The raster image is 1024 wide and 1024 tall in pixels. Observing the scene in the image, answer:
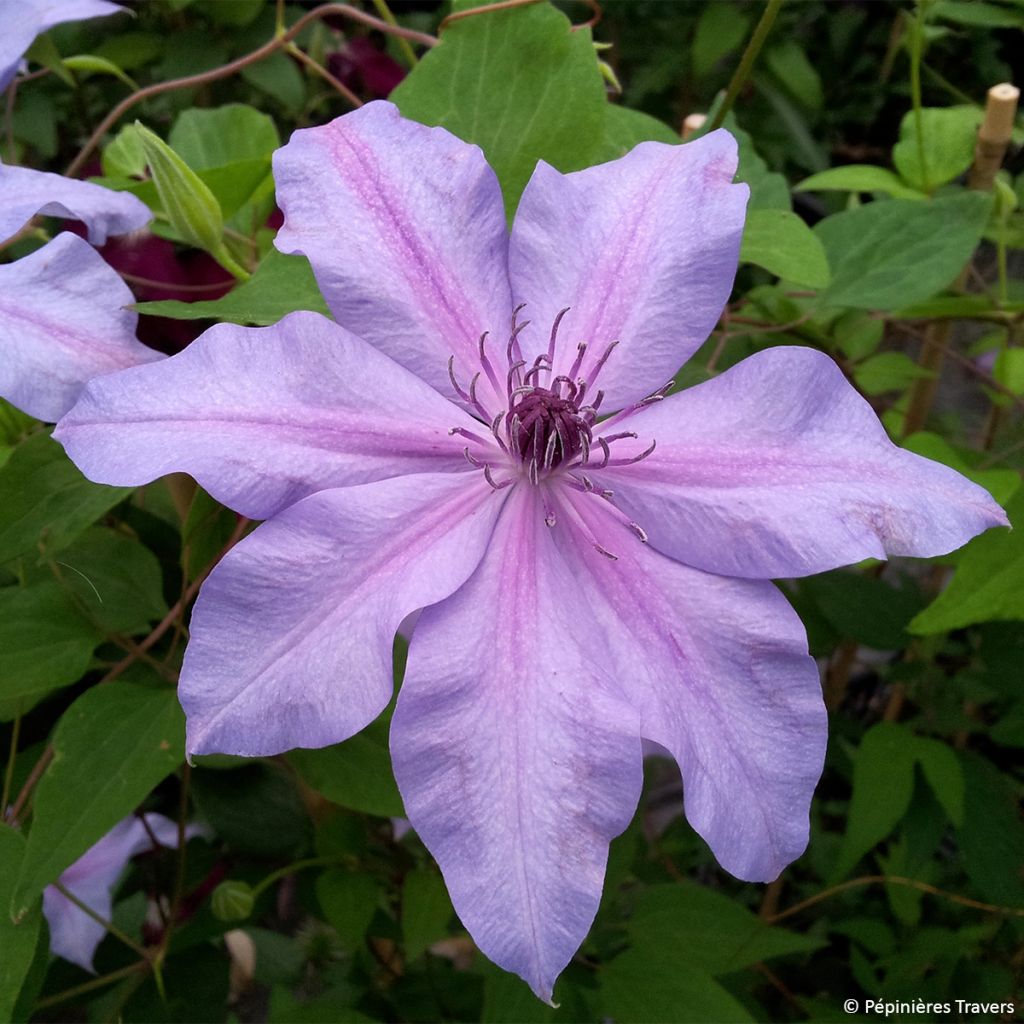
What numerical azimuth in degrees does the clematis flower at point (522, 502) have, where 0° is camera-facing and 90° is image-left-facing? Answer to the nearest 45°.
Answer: approximately 0°

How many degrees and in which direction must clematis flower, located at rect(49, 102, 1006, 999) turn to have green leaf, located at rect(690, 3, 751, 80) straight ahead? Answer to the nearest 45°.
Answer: approximately 180°
